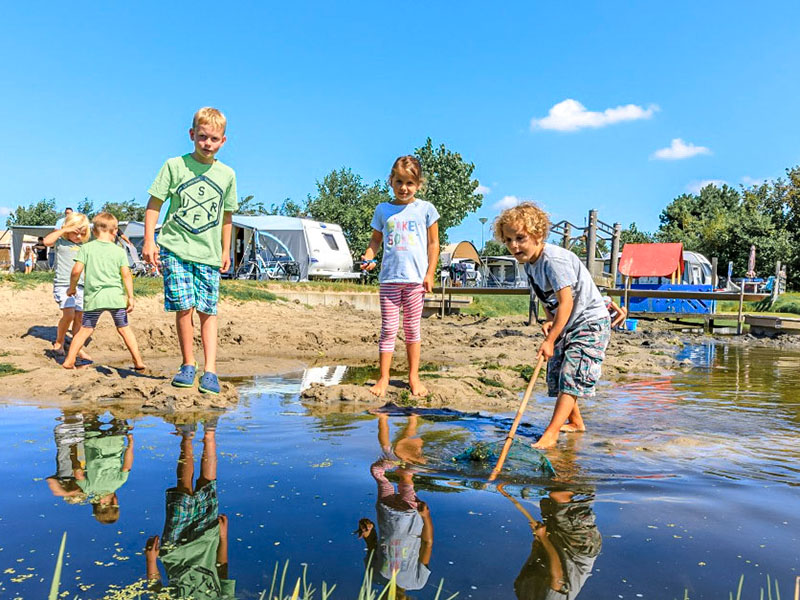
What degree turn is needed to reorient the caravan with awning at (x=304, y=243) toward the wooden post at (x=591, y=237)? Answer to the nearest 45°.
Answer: approximately 90° to its left

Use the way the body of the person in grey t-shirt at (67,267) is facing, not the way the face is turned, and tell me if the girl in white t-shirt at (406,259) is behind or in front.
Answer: in front

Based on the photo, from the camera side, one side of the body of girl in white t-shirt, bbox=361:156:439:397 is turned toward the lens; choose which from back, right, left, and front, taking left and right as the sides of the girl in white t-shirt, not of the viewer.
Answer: front

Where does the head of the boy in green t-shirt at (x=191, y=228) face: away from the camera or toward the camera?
toward the camera

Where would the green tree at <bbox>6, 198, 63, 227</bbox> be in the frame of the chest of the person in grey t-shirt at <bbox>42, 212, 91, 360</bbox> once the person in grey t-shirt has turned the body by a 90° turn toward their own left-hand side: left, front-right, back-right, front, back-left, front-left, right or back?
front-left

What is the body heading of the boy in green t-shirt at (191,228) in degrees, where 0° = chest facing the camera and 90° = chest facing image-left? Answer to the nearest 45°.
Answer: approximately 0°

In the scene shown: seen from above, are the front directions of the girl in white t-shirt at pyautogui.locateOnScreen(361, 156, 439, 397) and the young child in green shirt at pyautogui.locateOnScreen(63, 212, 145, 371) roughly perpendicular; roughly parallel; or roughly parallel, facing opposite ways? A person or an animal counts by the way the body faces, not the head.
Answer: roughly parallel, facing opposite ways

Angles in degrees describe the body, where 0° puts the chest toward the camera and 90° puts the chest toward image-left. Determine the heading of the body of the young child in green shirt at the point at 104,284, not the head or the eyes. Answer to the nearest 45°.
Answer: approximately 180°

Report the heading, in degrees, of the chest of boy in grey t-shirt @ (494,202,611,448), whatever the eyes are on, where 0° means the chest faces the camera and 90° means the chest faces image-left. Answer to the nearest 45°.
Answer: approximately 45°

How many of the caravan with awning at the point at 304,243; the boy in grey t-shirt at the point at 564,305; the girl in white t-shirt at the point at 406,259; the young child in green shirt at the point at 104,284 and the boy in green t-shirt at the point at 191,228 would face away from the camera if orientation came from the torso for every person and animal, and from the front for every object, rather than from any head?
1

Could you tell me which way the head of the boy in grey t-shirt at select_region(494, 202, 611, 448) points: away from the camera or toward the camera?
toward the camera

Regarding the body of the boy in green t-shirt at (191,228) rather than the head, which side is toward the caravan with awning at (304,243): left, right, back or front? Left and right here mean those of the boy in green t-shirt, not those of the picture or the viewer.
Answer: back

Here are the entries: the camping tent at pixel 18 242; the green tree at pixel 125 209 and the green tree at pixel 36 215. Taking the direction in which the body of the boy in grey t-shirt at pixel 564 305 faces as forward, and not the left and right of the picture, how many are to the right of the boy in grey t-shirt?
3

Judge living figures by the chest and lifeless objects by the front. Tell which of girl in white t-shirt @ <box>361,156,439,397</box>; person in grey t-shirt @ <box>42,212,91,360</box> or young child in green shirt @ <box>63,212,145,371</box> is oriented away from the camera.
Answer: the young child in green shirt

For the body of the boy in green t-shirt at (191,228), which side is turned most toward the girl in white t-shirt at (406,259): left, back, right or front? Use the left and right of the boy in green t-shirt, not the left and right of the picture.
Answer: left

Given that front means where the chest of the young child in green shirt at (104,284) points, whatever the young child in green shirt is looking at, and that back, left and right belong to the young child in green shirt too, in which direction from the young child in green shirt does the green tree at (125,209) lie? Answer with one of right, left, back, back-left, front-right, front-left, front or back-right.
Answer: front

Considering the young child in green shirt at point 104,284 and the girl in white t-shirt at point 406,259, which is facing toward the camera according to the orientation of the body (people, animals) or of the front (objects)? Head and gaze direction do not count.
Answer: the girl in white t-shirt

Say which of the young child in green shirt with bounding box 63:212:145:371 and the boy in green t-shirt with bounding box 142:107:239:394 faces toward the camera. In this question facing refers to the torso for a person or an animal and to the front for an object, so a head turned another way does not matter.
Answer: the boy in green t-shirt

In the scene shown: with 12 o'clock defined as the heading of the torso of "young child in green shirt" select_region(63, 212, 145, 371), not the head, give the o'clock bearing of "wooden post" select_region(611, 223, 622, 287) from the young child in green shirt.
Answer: The wooden post is roughly at 2 o'clock from the young child in green shirt.
